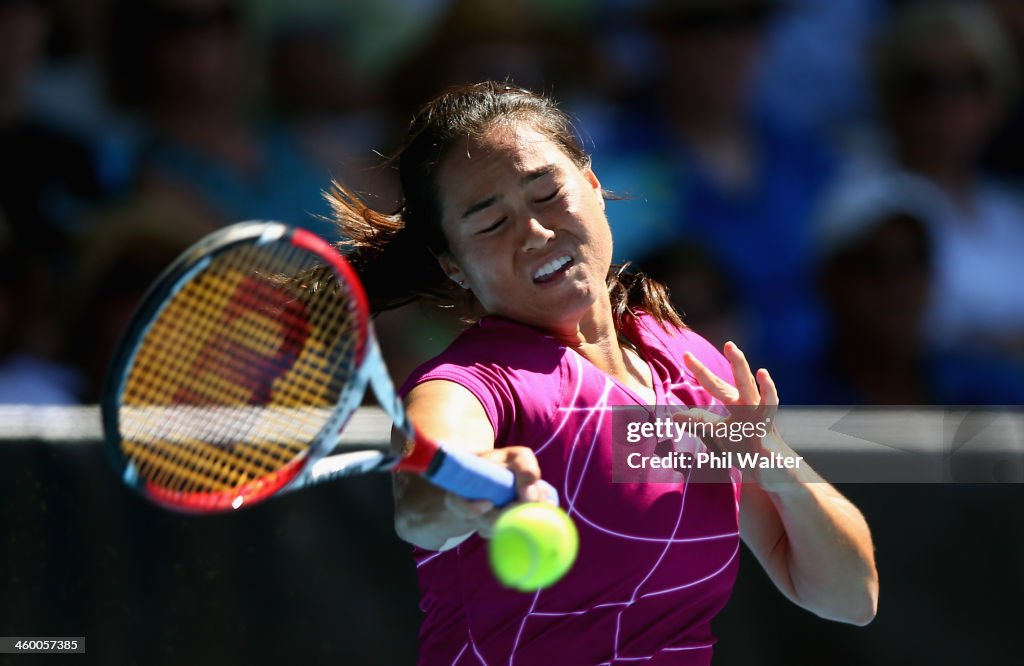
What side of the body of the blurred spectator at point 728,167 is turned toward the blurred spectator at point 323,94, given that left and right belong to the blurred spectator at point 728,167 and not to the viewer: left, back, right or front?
right

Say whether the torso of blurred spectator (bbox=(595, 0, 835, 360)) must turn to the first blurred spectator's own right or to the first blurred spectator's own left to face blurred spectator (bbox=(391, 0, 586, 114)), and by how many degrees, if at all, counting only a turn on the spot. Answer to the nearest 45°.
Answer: approximately 45° to the first blurred spectator's own right

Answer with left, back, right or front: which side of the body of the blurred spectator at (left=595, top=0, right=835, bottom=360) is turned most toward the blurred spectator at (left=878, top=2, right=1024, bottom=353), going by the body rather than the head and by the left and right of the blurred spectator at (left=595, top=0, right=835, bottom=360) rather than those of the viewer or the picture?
left

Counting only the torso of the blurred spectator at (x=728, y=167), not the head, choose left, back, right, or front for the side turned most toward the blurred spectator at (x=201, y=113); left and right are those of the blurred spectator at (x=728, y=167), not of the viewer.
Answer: right

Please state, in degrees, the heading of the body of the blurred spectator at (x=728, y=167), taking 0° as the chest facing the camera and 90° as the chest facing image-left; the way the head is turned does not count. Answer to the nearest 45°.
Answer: approximately 0°

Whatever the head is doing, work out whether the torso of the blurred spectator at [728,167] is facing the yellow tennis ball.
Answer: yes
